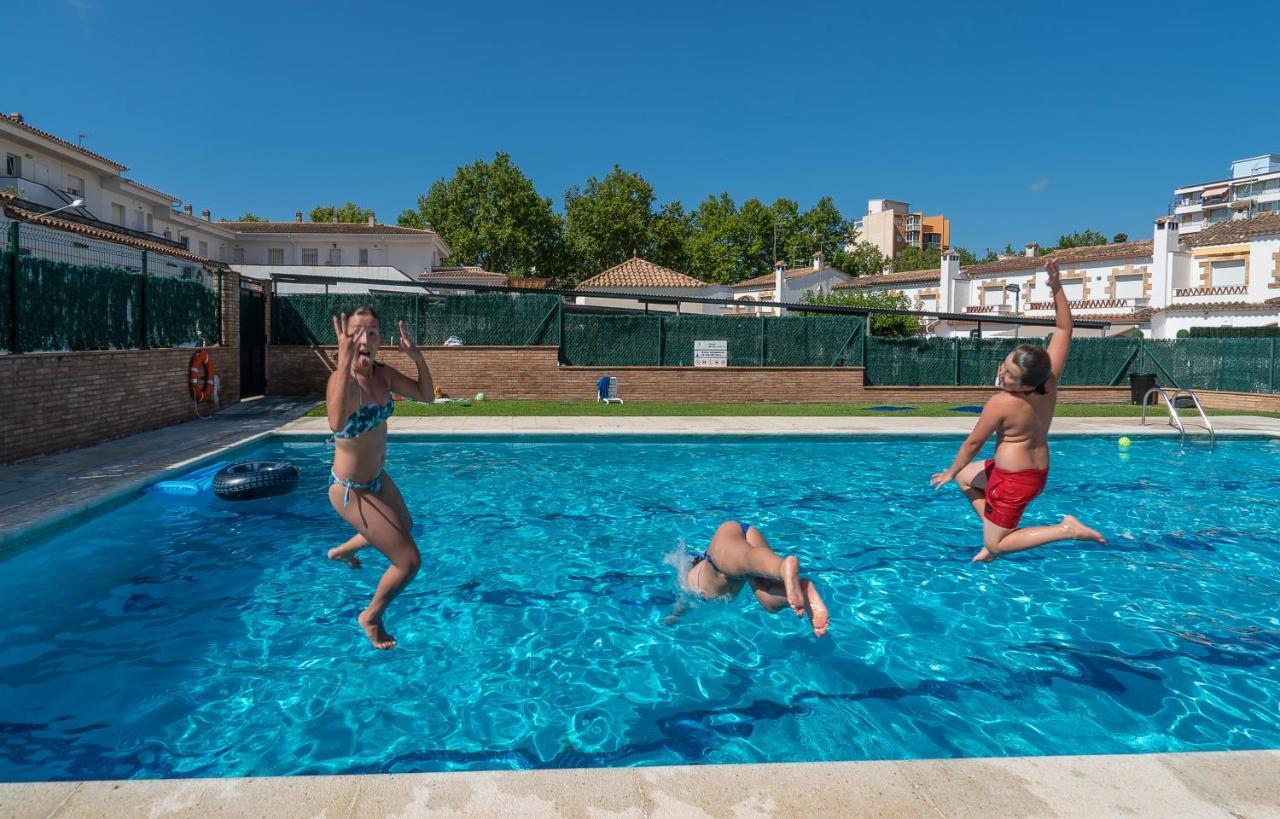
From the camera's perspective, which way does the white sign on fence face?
toward the camera

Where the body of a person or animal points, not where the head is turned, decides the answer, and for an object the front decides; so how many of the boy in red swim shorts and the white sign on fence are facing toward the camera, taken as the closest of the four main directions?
1

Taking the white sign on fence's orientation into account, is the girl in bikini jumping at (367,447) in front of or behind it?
in front

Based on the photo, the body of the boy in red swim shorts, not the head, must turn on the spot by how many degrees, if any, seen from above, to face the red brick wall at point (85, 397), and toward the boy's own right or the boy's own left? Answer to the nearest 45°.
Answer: approximately 45° to the boy's own left

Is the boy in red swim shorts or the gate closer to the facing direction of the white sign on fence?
the boy in red swim shorts

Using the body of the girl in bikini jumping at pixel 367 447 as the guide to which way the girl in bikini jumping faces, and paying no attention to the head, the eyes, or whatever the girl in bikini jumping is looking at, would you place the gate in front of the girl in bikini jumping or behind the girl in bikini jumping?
behind

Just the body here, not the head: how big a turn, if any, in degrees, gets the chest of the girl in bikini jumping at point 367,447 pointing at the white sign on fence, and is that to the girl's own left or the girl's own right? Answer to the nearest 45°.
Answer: approximately 90° to the girl's own left

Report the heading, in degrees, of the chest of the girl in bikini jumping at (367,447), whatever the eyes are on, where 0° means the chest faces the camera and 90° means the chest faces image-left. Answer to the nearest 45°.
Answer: approximately 315°

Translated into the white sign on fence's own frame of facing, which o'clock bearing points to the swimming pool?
The swimming pool is roughly at 12 o'clock from the white sign on fence.
